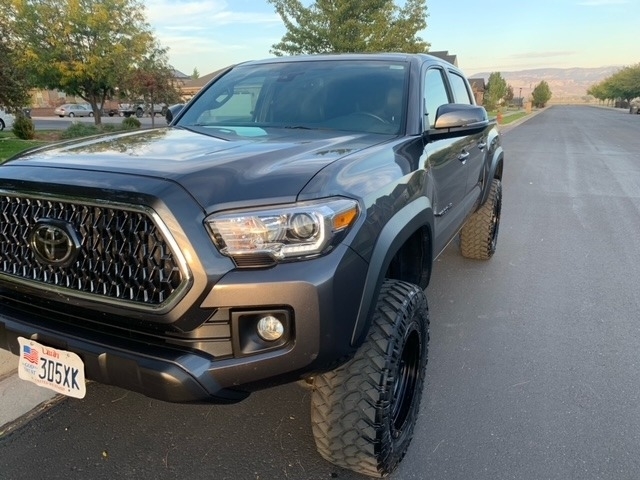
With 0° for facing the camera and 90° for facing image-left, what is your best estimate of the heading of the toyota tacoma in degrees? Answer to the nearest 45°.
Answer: approximately 45°

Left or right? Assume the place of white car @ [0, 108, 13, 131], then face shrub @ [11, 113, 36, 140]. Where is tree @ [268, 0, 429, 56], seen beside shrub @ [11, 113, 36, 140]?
left

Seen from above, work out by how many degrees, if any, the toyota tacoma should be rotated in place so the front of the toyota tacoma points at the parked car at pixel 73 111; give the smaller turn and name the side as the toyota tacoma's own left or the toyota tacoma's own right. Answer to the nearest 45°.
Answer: approximately 135° to the toyota tacoma's own right

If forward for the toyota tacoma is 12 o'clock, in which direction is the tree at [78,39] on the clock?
The tree is roughly at 4 o'clock from the toyota tacoma.

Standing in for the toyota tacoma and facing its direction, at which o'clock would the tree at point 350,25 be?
The tree is roughly at 5 o'clock from the toyota tacoma.

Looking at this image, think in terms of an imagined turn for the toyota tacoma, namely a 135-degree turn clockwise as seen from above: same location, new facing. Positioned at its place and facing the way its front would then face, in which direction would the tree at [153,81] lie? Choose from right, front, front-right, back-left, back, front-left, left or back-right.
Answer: front
